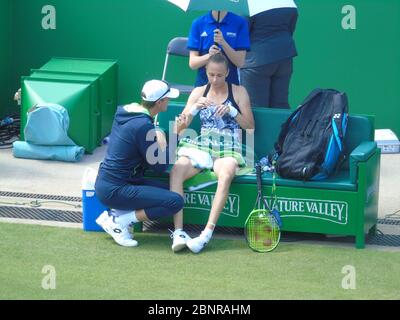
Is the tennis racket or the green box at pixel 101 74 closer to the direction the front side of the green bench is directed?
the tennis racket

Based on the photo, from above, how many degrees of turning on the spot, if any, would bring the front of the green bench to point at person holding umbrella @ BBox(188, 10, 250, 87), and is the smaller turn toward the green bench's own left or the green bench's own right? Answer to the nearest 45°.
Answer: approximately 135° to the green bench's own right

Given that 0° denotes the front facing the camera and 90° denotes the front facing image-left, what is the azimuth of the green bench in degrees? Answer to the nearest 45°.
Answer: approximately 0°

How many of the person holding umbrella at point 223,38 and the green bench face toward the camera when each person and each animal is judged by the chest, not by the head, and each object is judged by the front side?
2

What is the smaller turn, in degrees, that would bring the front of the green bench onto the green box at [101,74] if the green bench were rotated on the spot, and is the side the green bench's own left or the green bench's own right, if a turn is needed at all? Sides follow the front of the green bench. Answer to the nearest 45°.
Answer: approximately 135° to the green bench's own right

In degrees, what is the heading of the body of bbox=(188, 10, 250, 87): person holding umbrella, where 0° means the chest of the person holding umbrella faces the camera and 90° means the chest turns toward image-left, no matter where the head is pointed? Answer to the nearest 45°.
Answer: approximately 0°

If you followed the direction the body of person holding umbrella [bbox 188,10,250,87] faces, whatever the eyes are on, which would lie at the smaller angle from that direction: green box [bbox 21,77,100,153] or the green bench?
the green bench
